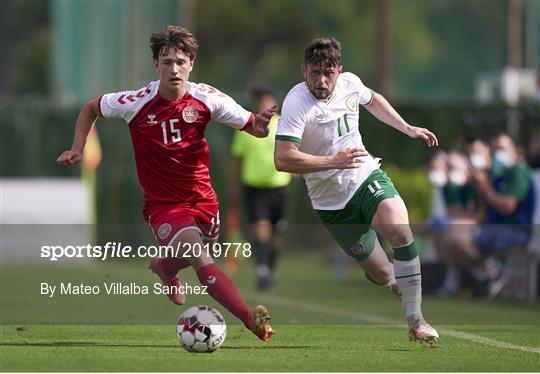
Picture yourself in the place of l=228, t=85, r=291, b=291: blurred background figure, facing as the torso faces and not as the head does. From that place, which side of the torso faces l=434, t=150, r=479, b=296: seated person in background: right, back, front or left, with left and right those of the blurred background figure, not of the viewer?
left

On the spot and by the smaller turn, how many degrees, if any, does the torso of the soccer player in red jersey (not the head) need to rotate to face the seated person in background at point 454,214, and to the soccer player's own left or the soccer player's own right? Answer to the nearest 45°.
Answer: approximately 135° to the soccer player's own left

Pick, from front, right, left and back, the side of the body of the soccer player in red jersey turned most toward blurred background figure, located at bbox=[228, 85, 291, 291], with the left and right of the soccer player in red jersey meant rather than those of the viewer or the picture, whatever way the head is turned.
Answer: back

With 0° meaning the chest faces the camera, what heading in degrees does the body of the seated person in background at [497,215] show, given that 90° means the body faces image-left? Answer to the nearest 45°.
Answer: approximately 45°

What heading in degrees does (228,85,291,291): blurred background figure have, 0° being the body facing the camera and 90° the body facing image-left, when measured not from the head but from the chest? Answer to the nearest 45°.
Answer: approximately 0°

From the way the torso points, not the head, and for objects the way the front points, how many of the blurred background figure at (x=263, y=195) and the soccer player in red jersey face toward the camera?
2

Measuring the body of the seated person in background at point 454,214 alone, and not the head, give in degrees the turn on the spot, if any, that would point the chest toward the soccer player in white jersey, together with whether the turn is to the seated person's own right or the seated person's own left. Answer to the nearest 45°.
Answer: approximately 45° to the seated person's own left

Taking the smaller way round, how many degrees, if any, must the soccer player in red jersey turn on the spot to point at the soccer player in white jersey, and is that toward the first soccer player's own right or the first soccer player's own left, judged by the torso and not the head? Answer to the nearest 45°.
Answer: approximately 90° to the first soccer player's own left
